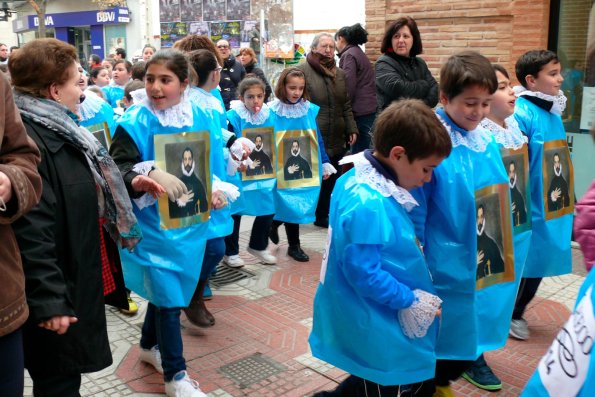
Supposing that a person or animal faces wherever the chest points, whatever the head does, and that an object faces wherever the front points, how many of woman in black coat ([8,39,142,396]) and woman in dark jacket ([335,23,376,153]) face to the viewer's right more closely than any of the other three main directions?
1

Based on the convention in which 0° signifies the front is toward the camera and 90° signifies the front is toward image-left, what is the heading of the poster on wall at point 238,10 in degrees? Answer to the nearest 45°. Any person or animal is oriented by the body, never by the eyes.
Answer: approximately 0°

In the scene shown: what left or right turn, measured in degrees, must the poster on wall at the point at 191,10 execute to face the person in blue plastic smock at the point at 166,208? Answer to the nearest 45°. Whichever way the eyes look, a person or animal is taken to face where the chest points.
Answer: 0° — it already faces them

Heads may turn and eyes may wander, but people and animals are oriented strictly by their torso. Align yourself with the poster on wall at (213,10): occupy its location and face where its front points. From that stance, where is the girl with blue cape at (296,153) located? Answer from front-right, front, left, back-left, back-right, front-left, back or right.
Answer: front

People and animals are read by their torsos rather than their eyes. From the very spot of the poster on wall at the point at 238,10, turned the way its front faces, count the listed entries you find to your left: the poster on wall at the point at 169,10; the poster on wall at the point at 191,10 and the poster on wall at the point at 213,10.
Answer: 0

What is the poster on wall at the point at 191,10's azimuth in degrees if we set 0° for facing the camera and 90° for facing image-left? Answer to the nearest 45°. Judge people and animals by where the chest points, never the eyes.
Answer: approximately 0°

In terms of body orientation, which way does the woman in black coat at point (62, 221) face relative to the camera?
to the viewer's right

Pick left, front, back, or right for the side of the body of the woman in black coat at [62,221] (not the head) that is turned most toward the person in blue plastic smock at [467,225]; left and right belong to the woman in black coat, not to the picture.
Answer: front

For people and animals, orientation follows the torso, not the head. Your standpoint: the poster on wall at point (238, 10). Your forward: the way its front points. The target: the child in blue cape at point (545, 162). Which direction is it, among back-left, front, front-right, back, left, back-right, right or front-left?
front

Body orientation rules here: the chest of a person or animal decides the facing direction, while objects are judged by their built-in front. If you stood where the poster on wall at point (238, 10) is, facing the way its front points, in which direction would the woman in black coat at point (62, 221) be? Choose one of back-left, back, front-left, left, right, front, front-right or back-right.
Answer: front

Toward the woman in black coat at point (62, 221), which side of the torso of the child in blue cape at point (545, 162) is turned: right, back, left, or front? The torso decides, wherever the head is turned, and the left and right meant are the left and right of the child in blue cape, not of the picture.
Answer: right

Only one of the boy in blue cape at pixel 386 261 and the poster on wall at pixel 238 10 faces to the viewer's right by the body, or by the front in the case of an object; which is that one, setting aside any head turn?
the boy in blue cape

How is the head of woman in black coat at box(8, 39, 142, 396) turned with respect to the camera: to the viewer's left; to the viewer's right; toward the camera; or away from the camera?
to the viewer's right

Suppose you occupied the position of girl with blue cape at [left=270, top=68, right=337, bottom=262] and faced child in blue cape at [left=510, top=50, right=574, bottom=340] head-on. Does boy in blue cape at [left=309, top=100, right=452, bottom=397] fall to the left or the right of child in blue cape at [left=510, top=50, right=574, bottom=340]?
right

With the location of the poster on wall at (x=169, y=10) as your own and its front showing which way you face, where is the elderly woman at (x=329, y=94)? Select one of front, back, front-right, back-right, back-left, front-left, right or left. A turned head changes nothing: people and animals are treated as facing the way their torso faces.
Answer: front

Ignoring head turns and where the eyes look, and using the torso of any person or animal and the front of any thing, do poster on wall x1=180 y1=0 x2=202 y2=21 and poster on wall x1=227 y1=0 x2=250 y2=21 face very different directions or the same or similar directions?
same or similar directions
